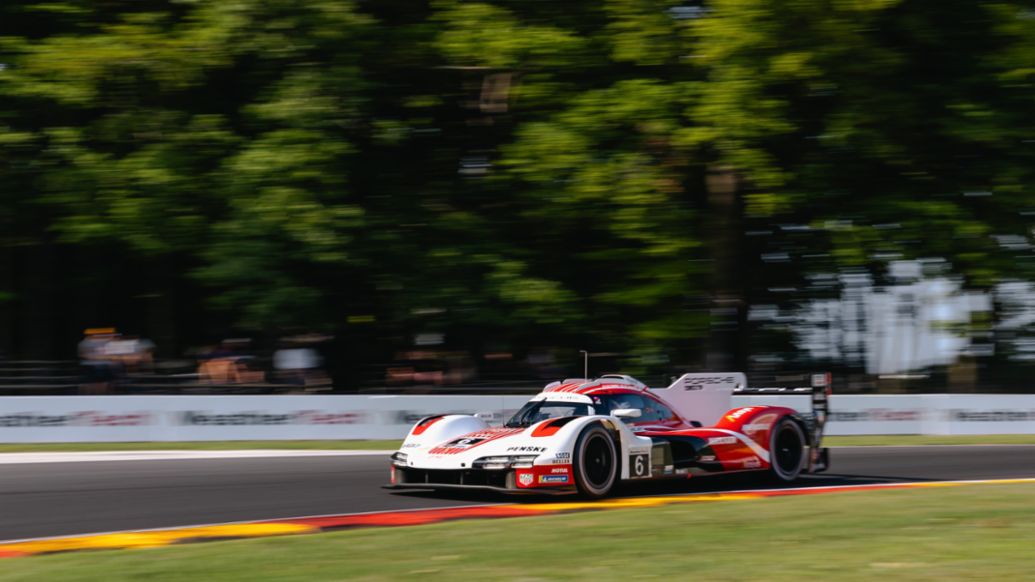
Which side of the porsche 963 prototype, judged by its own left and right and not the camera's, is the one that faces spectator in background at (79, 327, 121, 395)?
right

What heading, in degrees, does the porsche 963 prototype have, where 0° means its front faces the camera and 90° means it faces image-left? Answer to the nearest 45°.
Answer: approximately 45°

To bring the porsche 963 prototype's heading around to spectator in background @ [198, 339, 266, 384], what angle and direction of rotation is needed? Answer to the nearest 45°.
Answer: approximately 90° to its right
